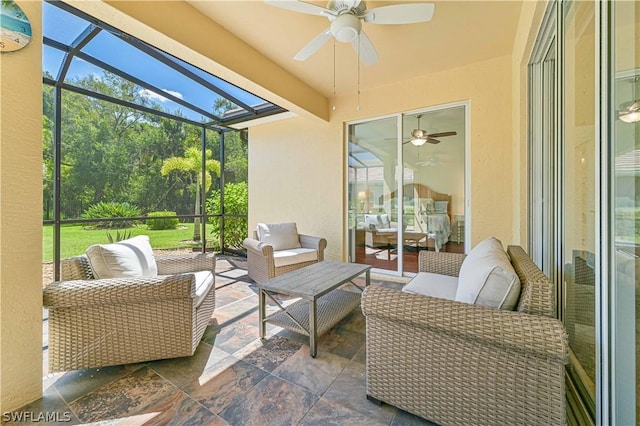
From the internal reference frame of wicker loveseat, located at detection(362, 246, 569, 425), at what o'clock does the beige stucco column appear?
The beige stucco column is roughly at 11 o'clock from the wicker loveseat.

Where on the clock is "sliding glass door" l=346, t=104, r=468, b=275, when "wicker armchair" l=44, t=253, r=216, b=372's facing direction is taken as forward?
The sliding glass door is roughly at 12 o'clock from the wicker armchair.

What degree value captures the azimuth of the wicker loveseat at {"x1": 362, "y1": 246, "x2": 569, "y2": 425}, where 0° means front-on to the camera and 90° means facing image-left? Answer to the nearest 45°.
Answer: approximately 90°

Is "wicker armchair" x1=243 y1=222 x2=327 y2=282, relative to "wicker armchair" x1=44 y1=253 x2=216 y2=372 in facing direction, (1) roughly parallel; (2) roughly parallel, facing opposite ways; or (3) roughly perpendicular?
roughly perpendicular

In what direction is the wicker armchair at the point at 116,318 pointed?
to the viewer's right

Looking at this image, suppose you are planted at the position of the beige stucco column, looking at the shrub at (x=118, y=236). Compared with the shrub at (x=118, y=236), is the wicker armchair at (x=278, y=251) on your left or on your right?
right

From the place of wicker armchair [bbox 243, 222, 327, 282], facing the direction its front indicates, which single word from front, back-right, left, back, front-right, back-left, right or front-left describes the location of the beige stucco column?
right

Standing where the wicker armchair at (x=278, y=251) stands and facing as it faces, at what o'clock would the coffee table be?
The coffee table is roughly at 1 o'clock from the wicker armchair.

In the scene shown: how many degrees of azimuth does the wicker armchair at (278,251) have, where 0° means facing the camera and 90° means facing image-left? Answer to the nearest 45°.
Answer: approximately 315°

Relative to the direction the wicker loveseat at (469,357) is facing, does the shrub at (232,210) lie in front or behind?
in front

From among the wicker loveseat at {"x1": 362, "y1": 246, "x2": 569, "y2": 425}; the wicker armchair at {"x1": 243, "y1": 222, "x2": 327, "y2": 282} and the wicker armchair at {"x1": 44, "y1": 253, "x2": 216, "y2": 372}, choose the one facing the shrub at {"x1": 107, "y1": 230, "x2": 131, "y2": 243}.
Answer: the wicker loveseat at {"x1": 362, "y1": 246, "x2": 569, "y2": 425}

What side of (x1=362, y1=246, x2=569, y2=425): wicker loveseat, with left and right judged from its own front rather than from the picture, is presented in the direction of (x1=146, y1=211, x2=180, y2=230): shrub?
front

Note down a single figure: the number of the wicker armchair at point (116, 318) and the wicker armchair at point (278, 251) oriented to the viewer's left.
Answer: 0

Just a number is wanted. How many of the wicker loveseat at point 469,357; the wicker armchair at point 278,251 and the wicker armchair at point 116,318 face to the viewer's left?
1

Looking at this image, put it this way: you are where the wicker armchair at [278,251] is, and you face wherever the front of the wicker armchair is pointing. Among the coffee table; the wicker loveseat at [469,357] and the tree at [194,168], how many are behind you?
1

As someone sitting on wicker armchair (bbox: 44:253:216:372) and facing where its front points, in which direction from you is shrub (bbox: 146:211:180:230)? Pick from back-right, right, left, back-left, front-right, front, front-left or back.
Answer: left
